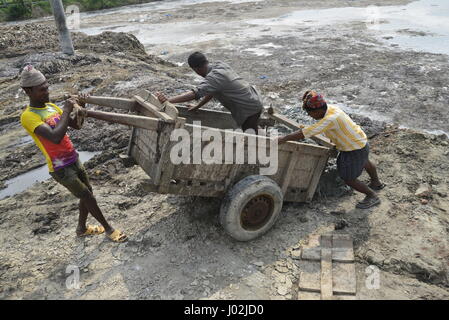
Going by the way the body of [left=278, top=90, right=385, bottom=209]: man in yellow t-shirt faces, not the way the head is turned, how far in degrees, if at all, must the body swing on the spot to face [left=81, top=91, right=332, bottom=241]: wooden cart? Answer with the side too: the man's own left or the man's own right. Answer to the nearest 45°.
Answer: approximately 45° to the man's own left

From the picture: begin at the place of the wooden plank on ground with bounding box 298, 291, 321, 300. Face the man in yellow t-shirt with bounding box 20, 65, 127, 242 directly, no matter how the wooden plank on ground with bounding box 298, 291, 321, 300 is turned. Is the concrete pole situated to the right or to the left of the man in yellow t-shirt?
right

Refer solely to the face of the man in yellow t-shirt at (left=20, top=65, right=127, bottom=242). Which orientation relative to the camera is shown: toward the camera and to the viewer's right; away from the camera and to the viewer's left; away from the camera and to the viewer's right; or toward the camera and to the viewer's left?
toward the camera and to the viewer's right
